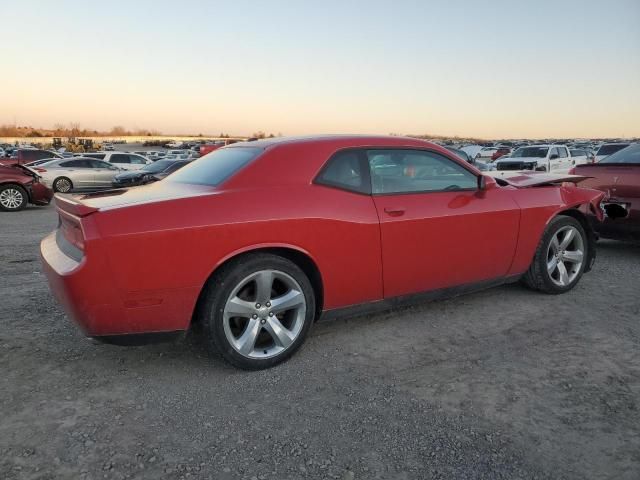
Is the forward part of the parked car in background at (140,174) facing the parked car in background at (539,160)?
no

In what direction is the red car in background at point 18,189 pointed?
to the viewer's right

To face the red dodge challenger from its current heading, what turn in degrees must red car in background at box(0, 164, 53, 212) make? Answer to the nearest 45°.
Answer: approximately 90° to its right

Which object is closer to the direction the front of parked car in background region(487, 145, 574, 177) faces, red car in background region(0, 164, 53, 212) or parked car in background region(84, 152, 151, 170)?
the red car in background

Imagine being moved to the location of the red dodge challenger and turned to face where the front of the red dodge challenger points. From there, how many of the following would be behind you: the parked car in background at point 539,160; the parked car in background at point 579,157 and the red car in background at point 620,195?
0

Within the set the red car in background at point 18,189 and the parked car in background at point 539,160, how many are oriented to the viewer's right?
1

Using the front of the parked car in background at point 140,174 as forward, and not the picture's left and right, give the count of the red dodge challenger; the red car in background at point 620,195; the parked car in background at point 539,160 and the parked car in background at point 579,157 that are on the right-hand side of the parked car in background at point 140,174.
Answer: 0

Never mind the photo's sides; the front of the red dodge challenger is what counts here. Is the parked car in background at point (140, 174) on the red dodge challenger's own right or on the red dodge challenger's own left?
on the red dodge challenger's own left

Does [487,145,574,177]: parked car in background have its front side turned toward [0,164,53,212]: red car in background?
yes

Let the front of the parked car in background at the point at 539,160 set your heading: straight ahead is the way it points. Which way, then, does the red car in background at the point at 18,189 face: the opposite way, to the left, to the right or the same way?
the opposite way

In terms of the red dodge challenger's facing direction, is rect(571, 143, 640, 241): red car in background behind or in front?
in front

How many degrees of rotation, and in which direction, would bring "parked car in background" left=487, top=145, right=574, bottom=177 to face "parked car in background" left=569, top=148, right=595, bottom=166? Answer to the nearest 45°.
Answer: approximately 180°

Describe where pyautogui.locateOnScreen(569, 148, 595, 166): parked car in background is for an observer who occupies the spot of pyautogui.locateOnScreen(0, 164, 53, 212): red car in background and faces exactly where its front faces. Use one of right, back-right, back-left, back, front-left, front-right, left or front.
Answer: front

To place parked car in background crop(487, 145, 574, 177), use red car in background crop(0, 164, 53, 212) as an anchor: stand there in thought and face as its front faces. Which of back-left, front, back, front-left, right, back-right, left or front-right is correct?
front

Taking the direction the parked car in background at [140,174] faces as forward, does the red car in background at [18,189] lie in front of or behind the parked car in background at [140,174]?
in front

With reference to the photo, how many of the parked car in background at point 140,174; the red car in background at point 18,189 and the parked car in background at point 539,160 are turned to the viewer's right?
1

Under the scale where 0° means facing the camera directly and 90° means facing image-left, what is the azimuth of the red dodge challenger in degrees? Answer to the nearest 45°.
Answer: approximately 225°

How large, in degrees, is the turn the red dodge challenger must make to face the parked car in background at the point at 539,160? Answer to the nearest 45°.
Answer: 0° — it already faces it
